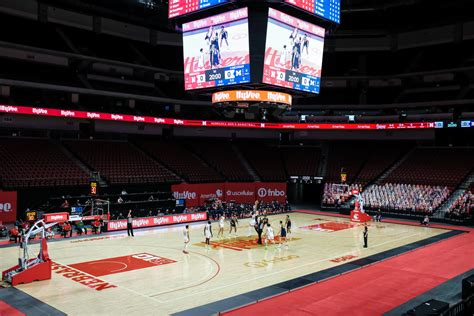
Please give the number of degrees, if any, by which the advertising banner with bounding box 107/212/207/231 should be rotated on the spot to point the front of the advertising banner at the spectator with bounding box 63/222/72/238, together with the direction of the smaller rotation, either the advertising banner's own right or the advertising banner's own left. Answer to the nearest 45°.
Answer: approximately 90° to the advertising banner's own right

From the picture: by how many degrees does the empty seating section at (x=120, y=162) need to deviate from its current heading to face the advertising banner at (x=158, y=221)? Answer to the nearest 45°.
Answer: approximately 45° to its right

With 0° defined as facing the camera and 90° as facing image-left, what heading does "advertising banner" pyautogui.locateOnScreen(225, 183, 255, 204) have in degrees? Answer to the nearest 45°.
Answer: approximately 0°

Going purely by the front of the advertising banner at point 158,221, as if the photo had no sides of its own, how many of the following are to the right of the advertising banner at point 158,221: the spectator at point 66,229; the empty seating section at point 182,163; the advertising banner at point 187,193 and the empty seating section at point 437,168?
1

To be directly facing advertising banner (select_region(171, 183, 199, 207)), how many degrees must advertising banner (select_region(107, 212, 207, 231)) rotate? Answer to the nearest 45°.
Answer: approximately 135° to its left

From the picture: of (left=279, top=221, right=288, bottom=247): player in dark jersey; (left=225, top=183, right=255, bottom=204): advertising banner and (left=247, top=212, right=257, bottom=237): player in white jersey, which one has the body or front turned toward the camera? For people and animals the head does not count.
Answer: the advertising banner

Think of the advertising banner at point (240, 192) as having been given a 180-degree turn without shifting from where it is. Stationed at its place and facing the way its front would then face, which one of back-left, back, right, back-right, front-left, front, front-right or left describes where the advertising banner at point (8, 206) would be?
back-left

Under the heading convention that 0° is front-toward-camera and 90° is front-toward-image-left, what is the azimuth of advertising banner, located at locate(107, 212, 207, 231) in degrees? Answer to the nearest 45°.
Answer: approximately 315°

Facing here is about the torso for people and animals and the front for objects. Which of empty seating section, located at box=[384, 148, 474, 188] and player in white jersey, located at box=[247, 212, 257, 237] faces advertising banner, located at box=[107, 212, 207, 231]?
the empty seating section

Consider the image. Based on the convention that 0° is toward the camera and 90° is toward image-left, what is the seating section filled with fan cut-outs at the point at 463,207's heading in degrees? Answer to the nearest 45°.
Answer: approximately 45°
